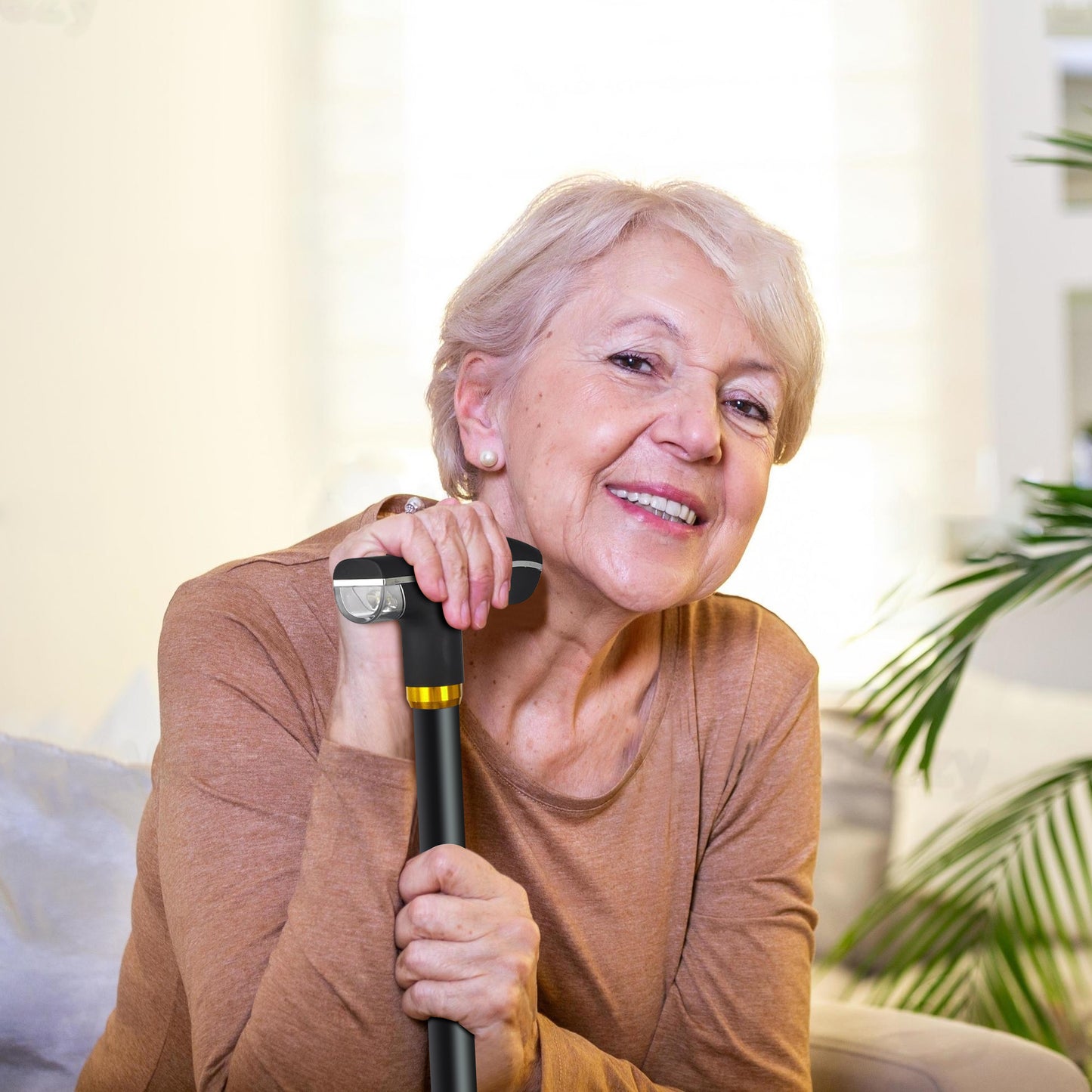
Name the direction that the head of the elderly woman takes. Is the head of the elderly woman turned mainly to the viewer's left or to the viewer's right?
to the viewer's right

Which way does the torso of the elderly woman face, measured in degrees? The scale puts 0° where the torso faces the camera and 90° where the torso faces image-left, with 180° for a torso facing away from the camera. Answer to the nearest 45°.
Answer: approximately 315°
